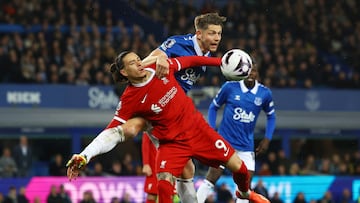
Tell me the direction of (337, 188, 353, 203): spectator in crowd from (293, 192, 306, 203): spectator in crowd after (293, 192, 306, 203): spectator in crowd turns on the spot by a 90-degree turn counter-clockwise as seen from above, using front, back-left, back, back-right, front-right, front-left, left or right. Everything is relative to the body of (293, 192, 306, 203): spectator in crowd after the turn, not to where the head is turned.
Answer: front-left

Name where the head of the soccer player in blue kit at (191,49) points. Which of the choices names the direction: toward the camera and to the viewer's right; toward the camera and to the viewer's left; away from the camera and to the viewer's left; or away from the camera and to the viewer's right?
toward the camera and to the viewer's right

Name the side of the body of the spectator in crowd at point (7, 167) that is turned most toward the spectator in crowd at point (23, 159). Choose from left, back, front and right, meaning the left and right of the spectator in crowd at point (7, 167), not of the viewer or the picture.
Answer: left

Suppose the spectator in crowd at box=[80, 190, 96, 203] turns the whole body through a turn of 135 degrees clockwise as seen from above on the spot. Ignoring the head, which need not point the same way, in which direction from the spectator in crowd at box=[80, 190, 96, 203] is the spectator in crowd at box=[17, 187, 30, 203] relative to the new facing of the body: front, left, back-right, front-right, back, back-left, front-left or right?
front-left

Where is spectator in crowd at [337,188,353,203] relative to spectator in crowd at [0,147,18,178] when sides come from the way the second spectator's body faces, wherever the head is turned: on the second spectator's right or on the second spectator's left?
on the second spectator's left

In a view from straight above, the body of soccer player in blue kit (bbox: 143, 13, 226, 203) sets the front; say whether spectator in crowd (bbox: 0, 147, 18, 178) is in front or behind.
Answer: behind
